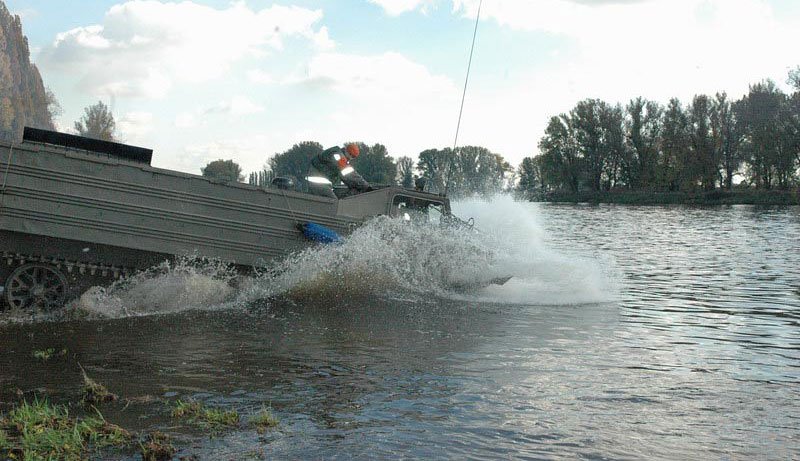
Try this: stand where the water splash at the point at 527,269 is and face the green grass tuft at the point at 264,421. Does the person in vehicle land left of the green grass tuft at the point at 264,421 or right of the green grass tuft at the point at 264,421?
right

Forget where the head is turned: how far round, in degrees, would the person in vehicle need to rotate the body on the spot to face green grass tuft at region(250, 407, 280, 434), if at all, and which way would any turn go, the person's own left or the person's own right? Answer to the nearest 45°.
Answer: approximately 90° to the person's own right

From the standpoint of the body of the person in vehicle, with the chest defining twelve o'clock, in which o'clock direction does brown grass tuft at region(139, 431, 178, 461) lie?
The brown grass tuft is roughly at 3 o'clock from the person in vehicle.

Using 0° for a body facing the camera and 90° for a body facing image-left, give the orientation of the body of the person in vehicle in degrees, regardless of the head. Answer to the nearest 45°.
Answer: approximately 270°

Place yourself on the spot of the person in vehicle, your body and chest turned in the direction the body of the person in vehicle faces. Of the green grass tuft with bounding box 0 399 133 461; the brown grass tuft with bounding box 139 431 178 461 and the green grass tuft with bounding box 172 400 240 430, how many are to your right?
3

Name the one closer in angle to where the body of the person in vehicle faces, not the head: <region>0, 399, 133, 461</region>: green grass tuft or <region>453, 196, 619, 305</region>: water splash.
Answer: the water splash

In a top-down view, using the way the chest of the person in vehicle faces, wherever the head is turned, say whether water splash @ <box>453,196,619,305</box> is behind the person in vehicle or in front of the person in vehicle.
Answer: in front

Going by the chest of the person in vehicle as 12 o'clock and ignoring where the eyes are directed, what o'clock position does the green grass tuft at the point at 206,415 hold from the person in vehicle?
The green grass tuft is roughly at 3 o'clock from the person in vehicle.

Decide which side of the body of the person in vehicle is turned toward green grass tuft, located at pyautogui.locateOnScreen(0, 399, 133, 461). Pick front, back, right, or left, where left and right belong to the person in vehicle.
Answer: right
